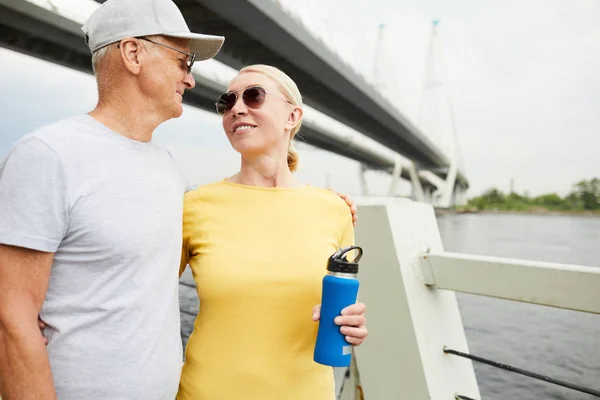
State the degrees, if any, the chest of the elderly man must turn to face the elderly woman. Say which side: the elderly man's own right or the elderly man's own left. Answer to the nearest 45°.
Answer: approximately 45° to the elderly man's own left

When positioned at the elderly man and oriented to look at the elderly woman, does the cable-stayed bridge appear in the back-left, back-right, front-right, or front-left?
front-left

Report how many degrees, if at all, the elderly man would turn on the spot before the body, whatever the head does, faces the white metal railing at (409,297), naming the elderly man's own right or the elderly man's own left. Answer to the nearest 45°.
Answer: approximately 45° to the elderly man's own left

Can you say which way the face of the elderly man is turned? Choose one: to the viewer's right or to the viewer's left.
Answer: to the viewer's right

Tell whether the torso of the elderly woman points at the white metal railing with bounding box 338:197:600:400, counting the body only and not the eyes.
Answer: no

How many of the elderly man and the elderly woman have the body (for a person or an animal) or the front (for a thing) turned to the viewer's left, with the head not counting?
0

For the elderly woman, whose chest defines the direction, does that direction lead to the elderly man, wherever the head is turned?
no

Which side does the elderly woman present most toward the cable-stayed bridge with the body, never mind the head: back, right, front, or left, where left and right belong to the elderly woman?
back

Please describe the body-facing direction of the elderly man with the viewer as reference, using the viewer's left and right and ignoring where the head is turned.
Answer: facing the viewer and to the right of the viewer

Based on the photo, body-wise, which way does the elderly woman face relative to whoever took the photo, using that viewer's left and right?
facing the viewer
